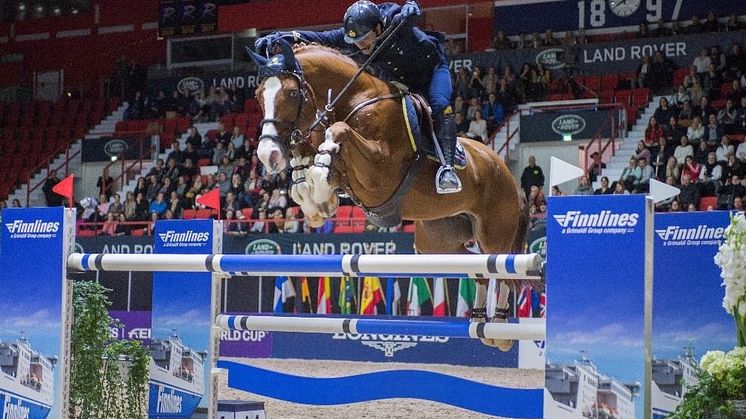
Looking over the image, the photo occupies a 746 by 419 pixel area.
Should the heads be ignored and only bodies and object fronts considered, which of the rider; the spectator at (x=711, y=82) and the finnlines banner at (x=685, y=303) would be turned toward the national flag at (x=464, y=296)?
the spectator

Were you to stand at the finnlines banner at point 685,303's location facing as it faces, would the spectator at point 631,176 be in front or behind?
behind

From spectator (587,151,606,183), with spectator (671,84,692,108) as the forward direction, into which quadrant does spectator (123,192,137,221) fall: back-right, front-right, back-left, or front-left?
back-left

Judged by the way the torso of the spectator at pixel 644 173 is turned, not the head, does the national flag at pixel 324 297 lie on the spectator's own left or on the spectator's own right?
on the spectator's own right

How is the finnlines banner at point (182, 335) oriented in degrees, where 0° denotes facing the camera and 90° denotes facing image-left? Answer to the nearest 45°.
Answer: approximately 0°

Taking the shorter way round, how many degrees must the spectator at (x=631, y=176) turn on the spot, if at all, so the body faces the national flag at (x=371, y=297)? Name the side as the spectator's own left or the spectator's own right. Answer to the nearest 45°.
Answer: approximately 45° to the spectator's own right

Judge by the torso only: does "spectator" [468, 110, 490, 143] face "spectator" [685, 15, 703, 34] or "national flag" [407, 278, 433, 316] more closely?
the national flag
